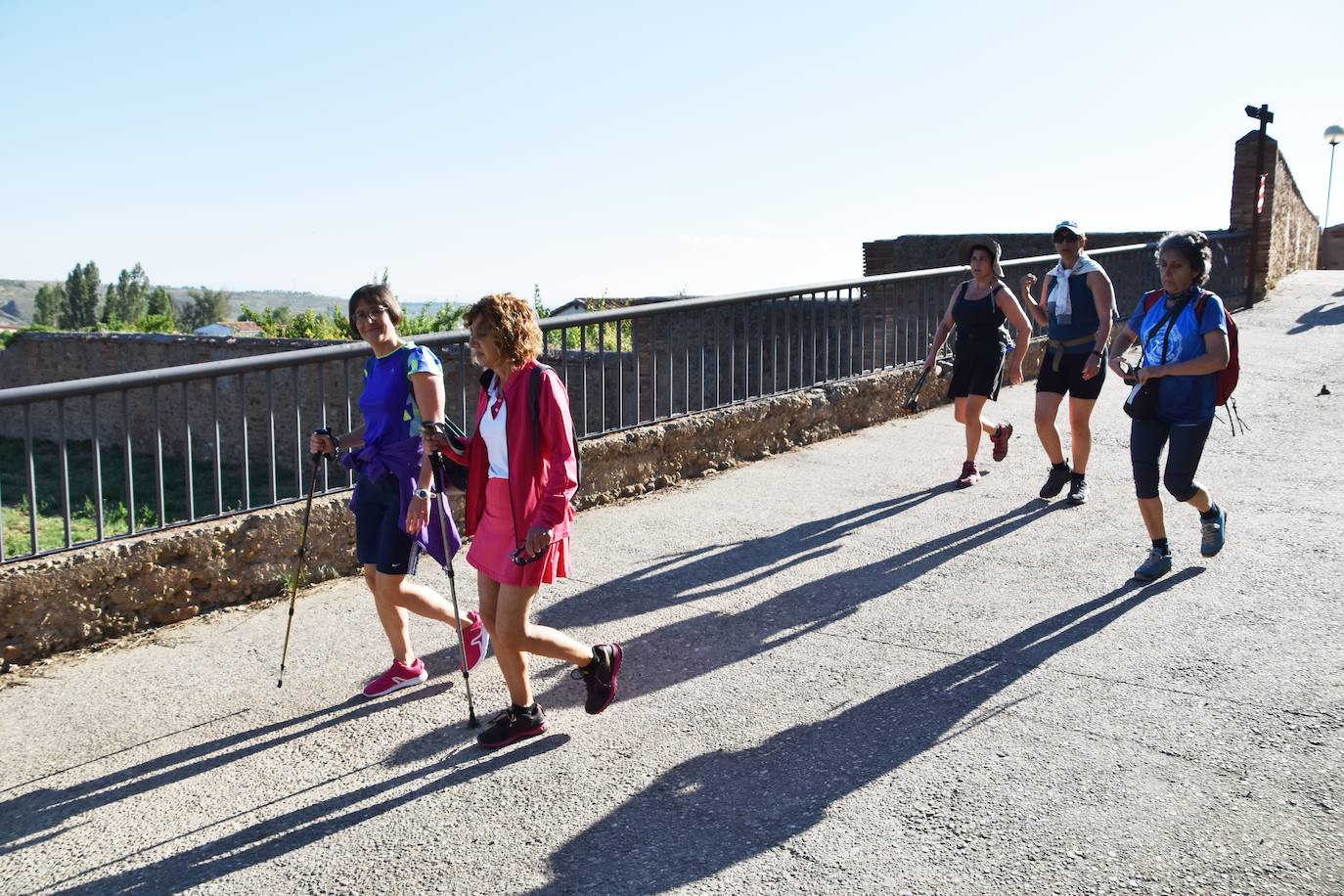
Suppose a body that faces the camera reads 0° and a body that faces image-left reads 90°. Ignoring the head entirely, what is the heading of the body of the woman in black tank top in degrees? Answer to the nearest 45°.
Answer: approximately 45°

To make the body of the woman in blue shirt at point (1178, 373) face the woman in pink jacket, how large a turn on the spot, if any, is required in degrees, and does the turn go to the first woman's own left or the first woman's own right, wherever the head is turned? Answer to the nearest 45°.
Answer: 0° — they already face them

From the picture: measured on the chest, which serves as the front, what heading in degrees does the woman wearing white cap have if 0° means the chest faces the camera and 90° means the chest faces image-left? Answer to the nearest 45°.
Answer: approximately 45°

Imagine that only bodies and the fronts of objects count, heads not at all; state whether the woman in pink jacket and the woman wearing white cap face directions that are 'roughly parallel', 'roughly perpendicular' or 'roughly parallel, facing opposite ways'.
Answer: roughly parallel

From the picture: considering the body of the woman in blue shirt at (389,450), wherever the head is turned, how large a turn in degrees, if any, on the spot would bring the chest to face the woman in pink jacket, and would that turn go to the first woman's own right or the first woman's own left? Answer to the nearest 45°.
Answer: approximately 90° to the first woman's own left

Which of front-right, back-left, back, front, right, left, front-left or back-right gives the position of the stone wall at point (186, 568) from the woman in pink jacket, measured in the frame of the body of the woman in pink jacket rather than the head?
right

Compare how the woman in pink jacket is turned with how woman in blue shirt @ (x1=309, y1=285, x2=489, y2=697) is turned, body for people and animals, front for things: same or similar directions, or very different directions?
same or similar directions

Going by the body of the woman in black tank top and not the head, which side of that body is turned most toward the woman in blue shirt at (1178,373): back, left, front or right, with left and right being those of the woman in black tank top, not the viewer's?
left

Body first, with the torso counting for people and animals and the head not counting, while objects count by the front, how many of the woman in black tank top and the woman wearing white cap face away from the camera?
0

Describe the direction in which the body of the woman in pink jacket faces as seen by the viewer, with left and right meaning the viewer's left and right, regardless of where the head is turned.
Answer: facing the viewer and to the left of the viewer

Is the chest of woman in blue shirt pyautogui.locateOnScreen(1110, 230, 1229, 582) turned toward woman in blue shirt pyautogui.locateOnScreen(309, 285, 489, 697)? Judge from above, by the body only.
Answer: yes

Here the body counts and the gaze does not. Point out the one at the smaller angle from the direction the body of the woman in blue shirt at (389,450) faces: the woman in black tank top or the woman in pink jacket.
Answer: the woman in pink jacket

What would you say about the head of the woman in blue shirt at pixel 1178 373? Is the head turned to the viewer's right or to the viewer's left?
to the viewer's left

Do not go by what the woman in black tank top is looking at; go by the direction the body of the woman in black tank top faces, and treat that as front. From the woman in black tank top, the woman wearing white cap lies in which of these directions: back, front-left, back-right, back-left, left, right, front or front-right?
left

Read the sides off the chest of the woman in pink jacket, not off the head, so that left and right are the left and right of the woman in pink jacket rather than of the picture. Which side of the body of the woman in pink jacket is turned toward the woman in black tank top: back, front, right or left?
back
